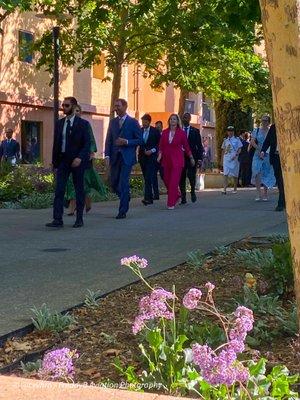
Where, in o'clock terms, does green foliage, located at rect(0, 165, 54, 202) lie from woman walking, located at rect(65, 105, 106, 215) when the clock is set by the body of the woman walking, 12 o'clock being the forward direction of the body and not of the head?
The green foliage is roughly at 4 o'clock from the woman walking.

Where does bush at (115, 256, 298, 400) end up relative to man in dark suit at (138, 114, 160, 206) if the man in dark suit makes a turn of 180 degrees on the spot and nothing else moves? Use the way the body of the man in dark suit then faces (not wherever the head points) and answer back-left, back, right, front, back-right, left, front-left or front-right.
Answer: back-right

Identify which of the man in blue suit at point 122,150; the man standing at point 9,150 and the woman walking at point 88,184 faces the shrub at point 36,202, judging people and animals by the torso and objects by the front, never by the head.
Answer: the man standing

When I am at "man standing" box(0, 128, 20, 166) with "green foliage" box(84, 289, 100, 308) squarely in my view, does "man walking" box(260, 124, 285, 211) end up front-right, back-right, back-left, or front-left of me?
front-left

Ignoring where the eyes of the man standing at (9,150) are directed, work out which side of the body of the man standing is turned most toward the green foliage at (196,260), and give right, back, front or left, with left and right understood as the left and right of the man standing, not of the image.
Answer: front

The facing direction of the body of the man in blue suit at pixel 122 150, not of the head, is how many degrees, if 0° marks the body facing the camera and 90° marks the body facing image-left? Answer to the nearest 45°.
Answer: approximately 45°

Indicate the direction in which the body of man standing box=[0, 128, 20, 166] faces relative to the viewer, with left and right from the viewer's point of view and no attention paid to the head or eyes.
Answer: facing the viewer

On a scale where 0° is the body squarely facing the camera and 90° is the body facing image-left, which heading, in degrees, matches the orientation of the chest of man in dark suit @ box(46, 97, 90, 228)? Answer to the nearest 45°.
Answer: approximately 45°

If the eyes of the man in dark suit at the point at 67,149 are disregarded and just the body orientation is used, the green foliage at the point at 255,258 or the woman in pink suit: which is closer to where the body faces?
the green foliage

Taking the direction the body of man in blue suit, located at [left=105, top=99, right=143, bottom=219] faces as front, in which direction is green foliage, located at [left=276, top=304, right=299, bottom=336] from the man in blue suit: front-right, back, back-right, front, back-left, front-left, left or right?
front-left

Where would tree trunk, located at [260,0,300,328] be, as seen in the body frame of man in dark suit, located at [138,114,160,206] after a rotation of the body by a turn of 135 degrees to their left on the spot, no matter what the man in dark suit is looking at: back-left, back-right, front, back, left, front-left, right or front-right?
right
